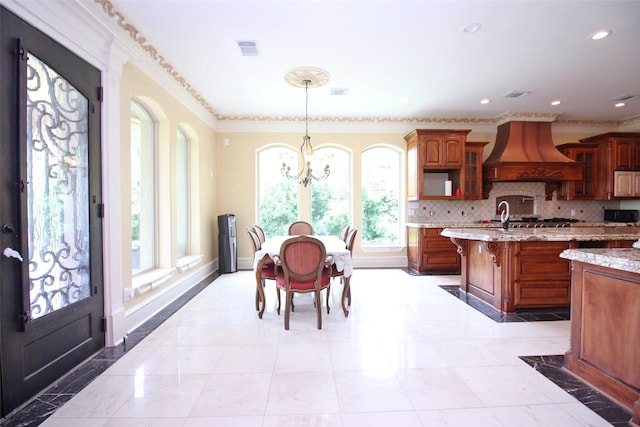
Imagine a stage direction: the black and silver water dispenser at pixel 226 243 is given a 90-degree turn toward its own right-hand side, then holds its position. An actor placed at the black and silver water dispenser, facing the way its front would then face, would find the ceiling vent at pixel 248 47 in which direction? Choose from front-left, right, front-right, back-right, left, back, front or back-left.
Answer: front-left

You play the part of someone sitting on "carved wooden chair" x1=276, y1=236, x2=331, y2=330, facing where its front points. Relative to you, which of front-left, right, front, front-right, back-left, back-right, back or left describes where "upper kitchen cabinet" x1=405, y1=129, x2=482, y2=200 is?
front-right

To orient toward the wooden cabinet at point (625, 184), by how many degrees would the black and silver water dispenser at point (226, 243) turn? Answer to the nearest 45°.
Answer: approximately 45° to its left

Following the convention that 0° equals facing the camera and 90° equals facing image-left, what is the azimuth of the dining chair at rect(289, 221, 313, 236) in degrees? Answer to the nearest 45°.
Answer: approximately 0°

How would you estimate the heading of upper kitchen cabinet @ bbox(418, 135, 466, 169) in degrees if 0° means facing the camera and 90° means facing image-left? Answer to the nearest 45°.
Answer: approximately 0°

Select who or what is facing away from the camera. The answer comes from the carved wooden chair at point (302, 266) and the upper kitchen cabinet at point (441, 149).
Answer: the carved wooden chair

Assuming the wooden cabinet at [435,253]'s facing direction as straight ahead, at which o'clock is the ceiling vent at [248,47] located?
The ceiling vent is roughly at 1 o'clock from the wooden cabinet.

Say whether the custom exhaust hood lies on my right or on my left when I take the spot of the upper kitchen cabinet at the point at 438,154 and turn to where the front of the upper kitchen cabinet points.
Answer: on my left

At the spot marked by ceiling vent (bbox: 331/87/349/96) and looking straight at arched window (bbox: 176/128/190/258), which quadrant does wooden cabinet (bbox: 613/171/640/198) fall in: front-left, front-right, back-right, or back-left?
back-right

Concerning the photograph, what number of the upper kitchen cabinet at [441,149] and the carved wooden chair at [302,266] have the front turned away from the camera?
1

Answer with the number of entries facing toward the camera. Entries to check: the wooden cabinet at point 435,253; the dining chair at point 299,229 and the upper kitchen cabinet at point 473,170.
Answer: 3

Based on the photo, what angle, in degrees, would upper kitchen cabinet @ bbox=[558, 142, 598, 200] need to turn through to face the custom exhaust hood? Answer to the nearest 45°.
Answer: approximately 45° to its right

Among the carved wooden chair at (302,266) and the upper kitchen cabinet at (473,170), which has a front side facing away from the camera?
the carved wooden chair

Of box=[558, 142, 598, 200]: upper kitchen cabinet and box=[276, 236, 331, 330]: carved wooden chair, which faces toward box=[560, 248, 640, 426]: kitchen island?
the upper kitchen cabinet
